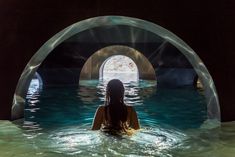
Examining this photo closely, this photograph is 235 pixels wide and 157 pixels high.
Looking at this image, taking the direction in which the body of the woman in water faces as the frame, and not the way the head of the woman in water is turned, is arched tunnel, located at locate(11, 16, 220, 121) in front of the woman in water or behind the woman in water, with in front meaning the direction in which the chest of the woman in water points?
in front

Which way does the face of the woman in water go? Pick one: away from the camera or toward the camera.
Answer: away from the camera

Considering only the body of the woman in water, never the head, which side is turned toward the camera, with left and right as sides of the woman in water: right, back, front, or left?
back
